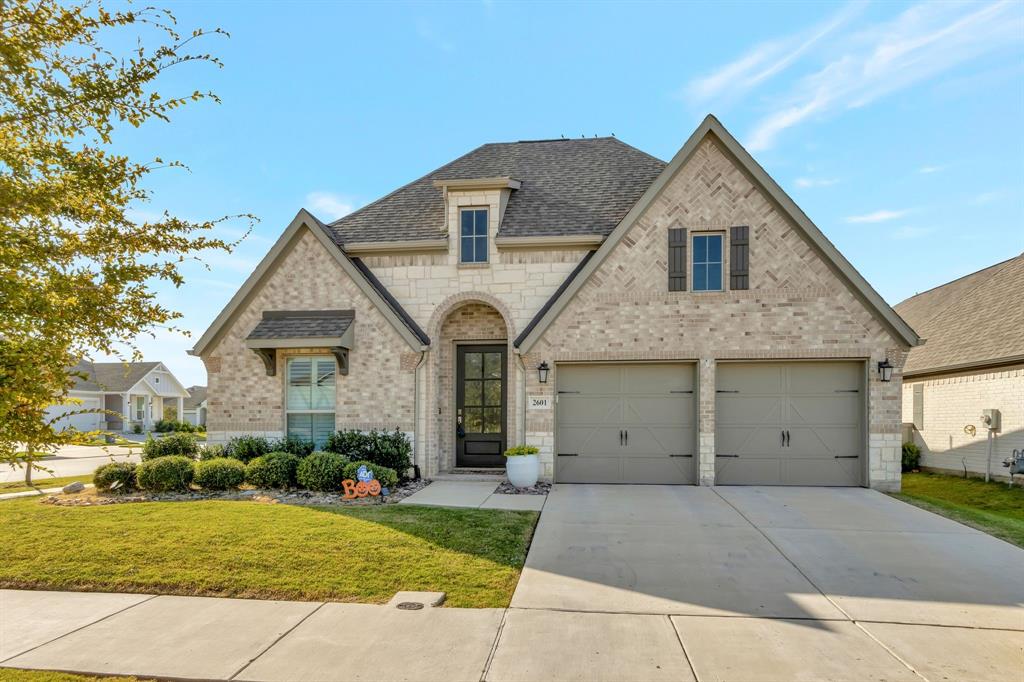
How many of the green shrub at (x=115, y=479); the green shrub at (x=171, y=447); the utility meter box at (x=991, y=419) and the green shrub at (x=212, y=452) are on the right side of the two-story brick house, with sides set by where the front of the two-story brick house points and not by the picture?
3

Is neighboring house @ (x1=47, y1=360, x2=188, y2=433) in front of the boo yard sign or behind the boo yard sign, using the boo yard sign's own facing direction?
behind

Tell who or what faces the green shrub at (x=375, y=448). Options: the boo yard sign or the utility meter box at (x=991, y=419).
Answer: the utility meter box

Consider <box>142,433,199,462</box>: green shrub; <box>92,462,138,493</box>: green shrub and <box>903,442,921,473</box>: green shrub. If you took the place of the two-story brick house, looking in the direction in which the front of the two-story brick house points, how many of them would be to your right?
2

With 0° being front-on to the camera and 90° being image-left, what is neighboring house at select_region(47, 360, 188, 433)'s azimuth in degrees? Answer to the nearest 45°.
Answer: approximately 315°

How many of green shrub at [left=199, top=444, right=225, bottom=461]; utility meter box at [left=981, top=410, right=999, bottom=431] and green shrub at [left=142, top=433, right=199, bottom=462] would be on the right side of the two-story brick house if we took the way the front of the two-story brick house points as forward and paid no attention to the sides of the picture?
2

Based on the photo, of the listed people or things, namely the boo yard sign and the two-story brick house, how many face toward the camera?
2

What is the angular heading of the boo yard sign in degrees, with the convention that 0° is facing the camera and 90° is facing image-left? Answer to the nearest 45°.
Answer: approximately 0°

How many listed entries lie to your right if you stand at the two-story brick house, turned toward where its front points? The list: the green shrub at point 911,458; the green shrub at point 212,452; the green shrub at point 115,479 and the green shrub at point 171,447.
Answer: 3

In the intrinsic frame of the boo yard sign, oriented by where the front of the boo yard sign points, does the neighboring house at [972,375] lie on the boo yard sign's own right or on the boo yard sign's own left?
on the boo yard sign's own left

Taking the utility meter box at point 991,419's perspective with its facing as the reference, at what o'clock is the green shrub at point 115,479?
The green shrub is roughly at 12 o'clock from the utility meter box.
